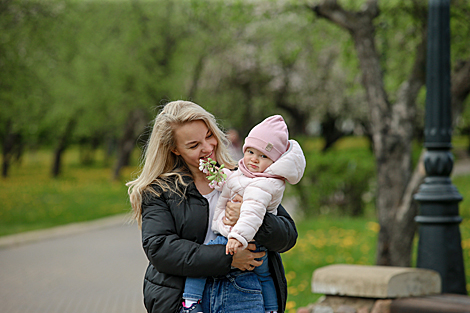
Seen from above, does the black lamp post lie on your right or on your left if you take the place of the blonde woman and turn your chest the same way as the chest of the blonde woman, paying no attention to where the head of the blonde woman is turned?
on your left

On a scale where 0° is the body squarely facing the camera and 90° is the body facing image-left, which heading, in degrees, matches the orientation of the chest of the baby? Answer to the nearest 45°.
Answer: approximately 45°

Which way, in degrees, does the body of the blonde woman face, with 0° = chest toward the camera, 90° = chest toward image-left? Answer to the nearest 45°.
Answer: approximately 315°

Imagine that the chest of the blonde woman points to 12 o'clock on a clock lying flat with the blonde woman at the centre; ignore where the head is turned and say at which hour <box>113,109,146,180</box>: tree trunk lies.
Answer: The tree trunk is roughly at 7 o'clock from the blonde woman.
